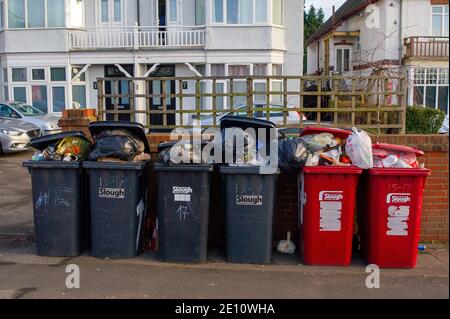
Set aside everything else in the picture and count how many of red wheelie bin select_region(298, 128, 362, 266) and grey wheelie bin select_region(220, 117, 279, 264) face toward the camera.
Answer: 2

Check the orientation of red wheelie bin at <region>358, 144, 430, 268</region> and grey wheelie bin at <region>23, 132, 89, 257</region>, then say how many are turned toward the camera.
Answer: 2

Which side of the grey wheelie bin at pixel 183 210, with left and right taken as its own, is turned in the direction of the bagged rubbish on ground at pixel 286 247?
left

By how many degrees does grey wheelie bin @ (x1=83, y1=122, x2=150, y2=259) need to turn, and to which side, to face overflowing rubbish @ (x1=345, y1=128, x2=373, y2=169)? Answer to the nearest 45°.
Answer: approximately 90° to its left

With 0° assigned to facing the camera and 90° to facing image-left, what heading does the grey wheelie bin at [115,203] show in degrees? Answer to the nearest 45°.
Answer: approximately 0°

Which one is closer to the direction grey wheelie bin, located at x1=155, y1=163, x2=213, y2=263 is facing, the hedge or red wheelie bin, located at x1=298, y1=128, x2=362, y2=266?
the red wheelie bin

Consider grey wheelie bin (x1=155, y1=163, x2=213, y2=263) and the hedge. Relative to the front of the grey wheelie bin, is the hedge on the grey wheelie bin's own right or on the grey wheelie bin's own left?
on the grey wheelie bin's own left

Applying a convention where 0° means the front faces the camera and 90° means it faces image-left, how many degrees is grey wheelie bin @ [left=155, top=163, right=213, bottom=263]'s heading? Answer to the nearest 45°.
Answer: approximately 0°

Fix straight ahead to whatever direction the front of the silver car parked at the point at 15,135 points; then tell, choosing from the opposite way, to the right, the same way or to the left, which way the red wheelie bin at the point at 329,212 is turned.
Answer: to the right

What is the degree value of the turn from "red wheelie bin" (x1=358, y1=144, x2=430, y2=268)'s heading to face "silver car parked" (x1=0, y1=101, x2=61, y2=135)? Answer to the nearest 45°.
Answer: approximately 135° to its right
